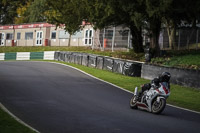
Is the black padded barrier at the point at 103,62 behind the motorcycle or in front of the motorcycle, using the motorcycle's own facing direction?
behind

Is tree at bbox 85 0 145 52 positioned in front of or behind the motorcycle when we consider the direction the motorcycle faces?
behind

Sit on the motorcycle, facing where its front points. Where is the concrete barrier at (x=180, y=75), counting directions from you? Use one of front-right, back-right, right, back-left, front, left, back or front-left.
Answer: back-left

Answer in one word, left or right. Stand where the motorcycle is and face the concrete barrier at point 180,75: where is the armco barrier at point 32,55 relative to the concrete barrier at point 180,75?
left

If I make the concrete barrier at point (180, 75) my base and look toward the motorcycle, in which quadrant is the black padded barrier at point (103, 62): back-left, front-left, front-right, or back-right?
back-right
